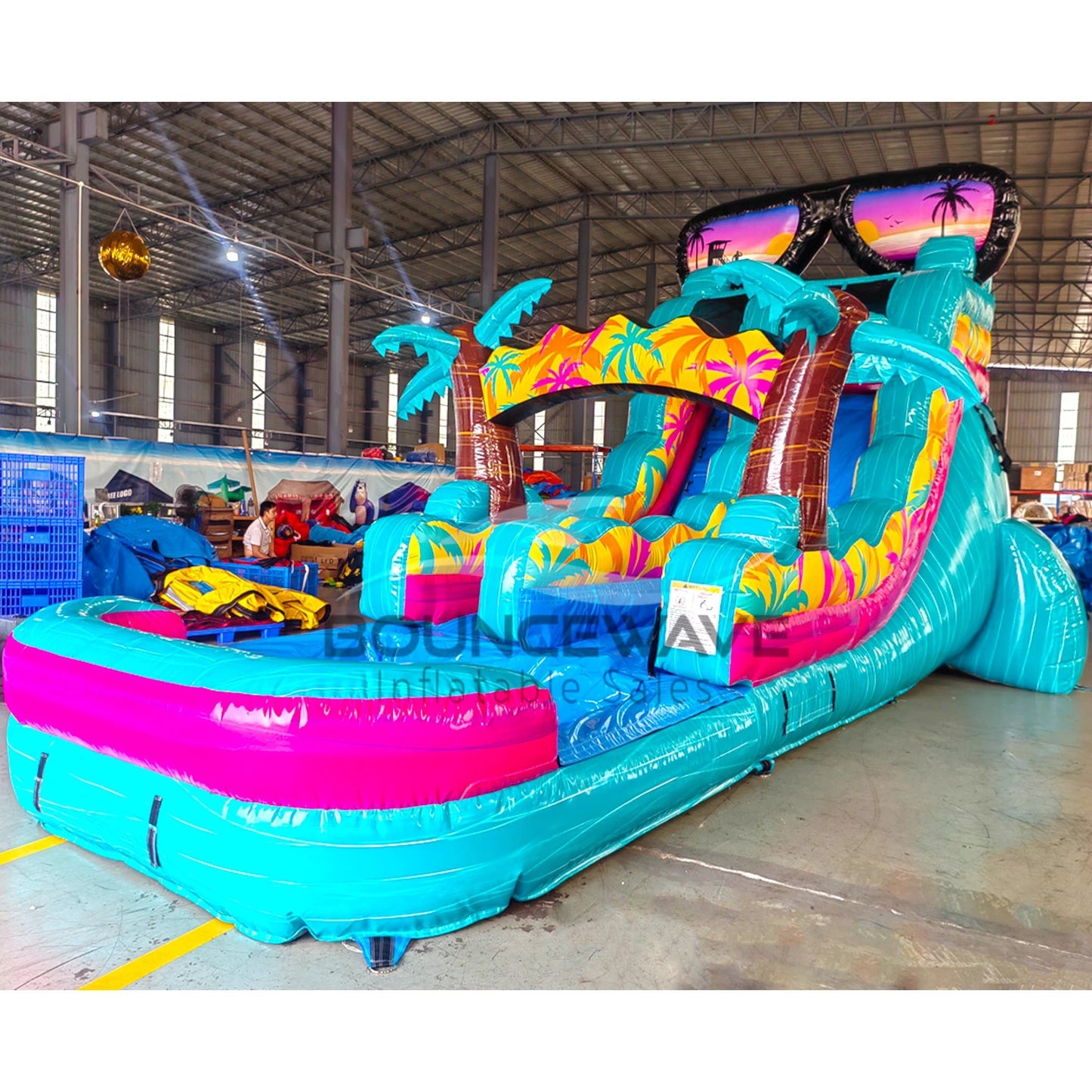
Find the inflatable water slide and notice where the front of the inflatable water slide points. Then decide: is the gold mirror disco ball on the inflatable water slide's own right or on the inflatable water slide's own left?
on the inflatable water slide's own right

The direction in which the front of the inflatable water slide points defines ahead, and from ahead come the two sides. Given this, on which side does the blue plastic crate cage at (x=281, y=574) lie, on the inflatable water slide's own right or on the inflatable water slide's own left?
on the inflatable water slide's own right

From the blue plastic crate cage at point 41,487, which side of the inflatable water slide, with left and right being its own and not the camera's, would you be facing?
right

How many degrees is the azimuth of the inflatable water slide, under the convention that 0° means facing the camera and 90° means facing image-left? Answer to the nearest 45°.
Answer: approximately 45°

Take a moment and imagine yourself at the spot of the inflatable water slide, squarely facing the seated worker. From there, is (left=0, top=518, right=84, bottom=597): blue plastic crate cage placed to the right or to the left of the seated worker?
left
